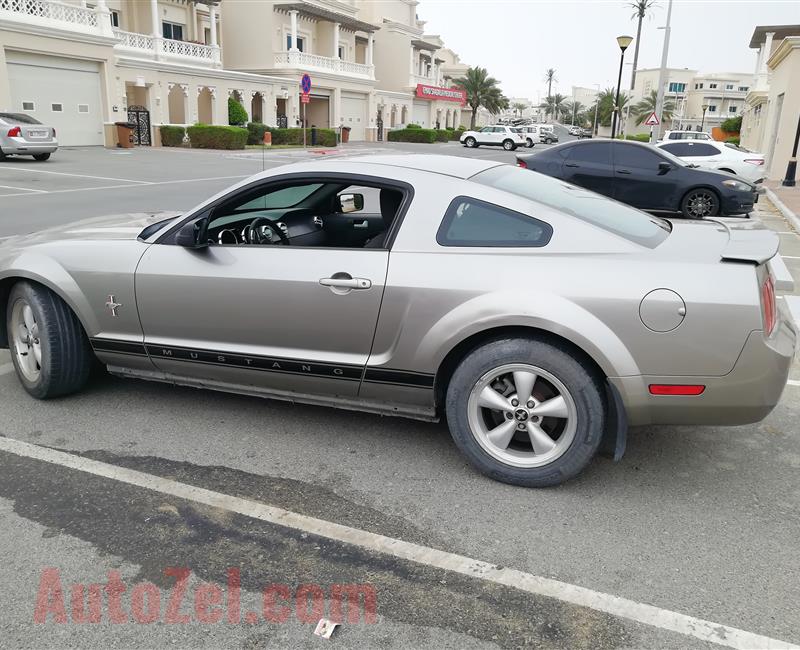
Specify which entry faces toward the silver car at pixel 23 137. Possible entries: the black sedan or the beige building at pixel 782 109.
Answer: the beige building

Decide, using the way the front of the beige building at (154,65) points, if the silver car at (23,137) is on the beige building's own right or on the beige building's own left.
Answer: on the beige building's own right

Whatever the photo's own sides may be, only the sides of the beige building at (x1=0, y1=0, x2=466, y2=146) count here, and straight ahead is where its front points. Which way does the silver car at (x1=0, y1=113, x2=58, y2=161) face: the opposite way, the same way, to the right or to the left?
the opposite way

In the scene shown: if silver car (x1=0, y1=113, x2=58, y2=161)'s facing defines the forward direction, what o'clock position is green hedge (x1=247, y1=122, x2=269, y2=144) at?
The green hedge is roughly at 3 o'clock from the silver car.

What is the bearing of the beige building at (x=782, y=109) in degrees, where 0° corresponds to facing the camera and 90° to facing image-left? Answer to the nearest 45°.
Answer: approximately 45°

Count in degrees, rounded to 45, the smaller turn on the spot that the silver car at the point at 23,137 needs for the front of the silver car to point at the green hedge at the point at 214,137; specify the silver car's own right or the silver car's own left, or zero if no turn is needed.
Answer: approximately 90° to the silver car's own right

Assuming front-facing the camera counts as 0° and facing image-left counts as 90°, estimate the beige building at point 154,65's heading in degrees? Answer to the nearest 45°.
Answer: approximately 315°

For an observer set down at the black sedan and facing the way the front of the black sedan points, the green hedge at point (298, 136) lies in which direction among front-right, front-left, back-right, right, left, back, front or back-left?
back-left

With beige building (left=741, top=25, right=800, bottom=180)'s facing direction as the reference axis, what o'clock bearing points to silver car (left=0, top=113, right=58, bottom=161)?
The silver car is roughly at 12 o'clock from the beige building.

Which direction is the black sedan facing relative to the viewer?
to the viewer's right

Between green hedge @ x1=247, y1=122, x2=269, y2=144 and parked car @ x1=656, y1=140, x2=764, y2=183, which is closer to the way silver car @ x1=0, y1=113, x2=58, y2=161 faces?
the green hedge
